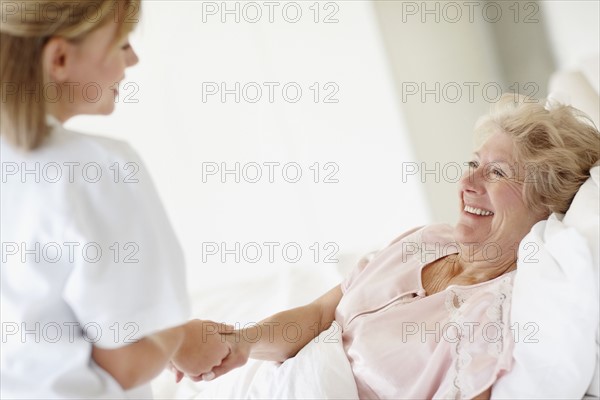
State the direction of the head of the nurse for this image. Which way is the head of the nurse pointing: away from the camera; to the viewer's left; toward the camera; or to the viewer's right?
to the viewer's right

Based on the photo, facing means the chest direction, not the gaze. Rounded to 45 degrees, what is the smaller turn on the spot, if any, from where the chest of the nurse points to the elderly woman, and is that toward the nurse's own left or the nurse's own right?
0° — they already face them

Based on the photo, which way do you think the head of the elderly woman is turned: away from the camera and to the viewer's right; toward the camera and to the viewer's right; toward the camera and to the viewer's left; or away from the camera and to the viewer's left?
toward the camera and to the viewer's left

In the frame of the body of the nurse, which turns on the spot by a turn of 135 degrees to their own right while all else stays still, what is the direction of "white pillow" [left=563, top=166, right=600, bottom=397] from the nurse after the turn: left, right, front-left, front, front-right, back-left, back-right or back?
left

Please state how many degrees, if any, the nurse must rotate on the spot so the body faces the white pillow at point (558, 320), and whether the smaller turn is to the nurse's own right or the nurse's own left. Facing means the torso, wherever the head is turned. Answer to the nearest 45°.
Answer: approximately 45° to the nurse's own right

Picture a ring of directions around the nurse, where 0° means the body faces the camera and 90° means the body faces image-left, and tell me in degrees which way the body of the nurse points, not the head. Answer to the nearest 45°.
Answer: approximately 225°
